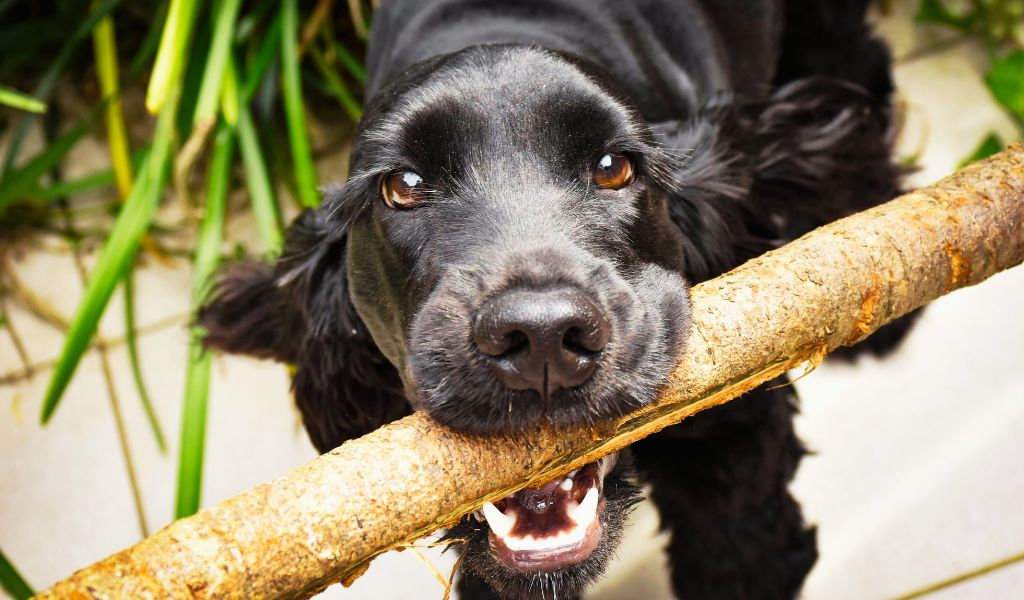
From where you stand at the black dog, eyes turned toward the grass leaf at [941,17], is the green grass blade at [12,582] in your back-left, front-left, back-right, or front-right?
back-left

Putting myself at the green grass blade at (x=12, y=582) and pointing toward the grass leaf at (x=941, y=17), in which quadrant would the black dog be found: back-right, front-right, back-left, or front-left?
front-right

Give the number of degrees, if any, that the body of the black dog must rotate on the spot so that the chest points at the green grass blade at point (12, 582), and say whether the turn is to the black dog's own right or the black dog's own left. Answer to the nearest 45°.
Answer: approximately 90° to the black dog's own right

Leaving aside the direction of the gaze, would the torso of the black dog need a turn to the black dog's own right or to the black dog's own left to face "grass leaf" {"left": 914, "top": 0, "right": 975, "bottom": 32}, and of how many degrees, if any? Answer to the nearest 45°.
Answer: approximately 135° to the black dog's own left

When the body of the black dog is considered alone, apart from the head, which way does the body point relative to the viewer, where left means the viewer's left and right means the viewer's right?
facing the viewer
